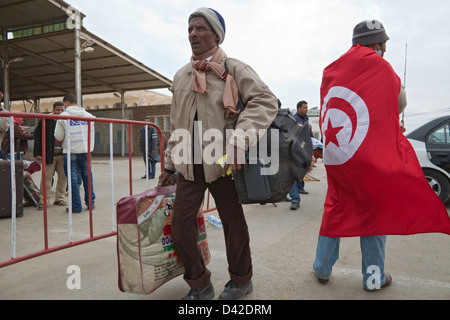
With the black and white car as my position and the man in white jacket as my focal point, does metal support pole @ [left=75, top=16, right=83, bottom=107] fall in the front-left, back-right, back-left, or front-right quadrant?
front-right

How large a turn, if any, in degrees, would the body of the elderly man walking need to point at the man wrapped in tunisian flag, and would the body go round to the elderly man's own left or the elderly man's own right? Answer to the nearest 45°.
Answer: approximately 135° to the elderly man's own left

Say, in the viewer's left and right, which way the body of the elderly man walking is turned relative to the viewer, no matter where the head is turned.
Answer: facing the viewer and to the left of the viewer

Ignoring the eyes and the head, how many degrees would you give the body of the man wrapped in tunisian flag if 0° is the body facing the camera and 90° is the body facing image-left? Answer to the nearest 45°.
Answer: approximately 225°

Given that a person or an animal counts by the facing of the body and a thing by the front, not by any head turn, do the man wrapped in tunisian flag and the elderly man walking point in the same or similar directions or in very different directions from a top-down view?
very different directions

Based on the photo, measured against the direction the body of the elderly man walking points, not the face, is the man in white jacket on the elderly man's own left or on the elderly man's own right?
on the elderly man's own right

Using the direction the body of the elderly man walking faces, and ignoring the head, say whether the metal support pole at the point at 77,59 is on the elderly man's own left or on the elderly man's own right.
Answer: on the elderly man's own right

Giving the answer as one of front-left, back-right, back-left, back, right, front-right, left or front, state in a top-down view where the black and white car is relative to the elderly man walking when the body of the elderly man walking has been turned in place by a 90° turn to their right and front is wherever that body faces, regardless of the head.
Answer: right

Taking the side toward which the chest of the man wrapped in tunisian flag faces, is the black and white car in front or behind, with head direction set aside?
in front

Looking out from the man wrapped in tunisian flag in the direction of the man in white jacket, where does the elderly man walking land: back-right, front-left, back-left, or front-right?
front-left

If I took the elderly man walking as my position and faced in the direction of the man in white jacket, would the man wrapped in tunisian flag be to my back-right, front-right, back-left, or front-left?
back-right
